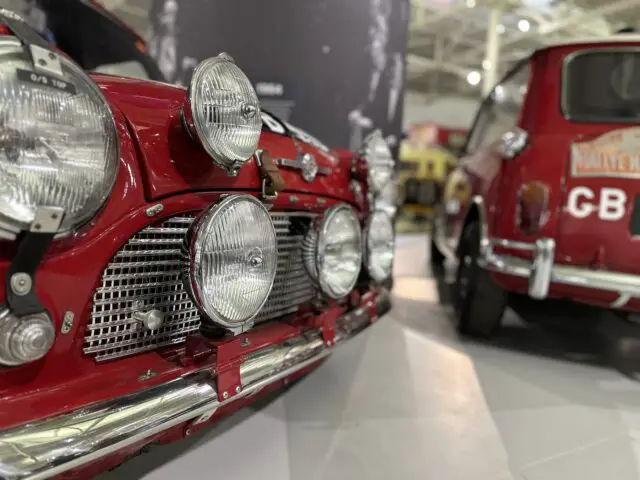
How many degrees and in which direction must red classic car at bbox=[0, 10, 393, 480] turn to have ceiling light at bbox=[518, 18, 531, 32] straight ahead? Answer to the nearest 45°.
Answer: approximately 90° to its left

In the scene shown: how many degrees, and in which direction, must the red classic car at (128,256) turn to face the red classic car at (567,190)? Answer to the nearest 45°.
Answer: approximately 90° to its left

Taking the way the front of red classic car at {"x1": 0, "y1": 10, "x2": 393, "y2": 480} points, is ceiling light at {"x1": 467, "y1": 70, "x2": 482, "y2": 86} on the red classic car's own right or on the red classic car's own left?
on the red classic car's own left

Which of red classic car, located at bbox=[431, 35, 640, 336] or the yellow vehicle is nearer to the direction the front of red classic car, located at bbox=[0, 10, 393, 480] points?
the red classic car
